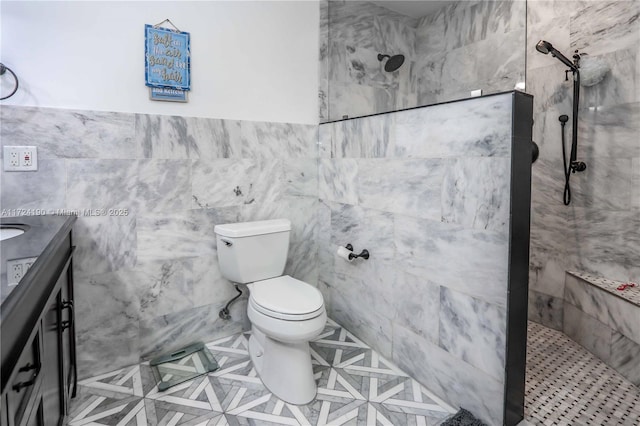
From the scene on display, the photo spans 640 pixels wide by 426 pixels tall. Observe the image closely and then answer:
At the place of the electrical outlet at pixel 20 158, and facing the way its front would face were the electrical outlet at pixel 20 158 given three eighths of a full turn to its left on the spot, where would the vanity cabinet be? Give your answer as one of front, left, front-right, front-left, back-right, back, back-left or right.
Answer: back-right

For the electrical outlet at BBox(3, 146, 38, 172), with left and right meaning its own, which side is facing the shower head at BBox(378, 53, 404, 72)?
left

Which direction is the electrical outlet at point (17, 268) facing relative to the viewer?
toward the camera

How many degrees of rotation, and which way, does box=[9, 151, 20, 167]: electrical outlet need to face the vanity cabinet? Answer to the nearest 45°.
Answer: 0° — it already faces it

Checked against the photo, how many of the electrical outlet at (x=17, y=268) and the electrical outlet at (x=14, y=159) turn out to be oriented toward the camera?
2

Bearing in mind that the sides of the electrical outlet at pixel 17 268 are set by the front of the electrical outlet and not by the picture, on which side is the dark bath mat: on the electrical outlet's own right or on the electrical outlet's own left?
on the electrical outlet's own left

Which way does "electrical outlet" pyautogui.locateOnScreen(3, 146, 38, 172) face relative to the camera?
toward the camera

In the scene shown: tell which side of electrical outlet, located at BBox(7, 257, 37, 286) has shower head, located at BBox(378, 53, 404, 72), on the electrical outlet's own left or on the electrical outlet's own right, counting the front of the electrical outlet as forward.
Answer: on the electrical outlet's own left

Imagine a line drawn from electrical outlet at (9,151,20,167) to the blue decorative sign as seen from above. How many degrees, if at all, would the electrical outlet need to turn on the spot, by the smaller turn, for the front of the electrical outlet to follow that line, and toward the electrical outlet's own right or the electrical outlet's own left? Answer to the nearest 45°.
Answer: approximately 90° to the electrical outlet's own left

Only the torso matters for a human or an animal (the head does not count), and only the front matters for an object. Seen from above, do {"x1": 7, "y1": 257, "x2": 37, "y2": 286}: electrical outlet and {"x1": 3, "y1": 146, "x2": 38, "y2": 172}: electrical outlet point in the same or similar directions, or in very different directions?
same or similar directions

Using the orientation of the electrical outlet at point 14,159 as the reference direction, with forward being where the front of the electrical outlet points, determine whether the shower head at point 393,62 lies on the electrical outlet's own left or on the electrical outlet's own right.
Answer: on the electrical outlet's own left
